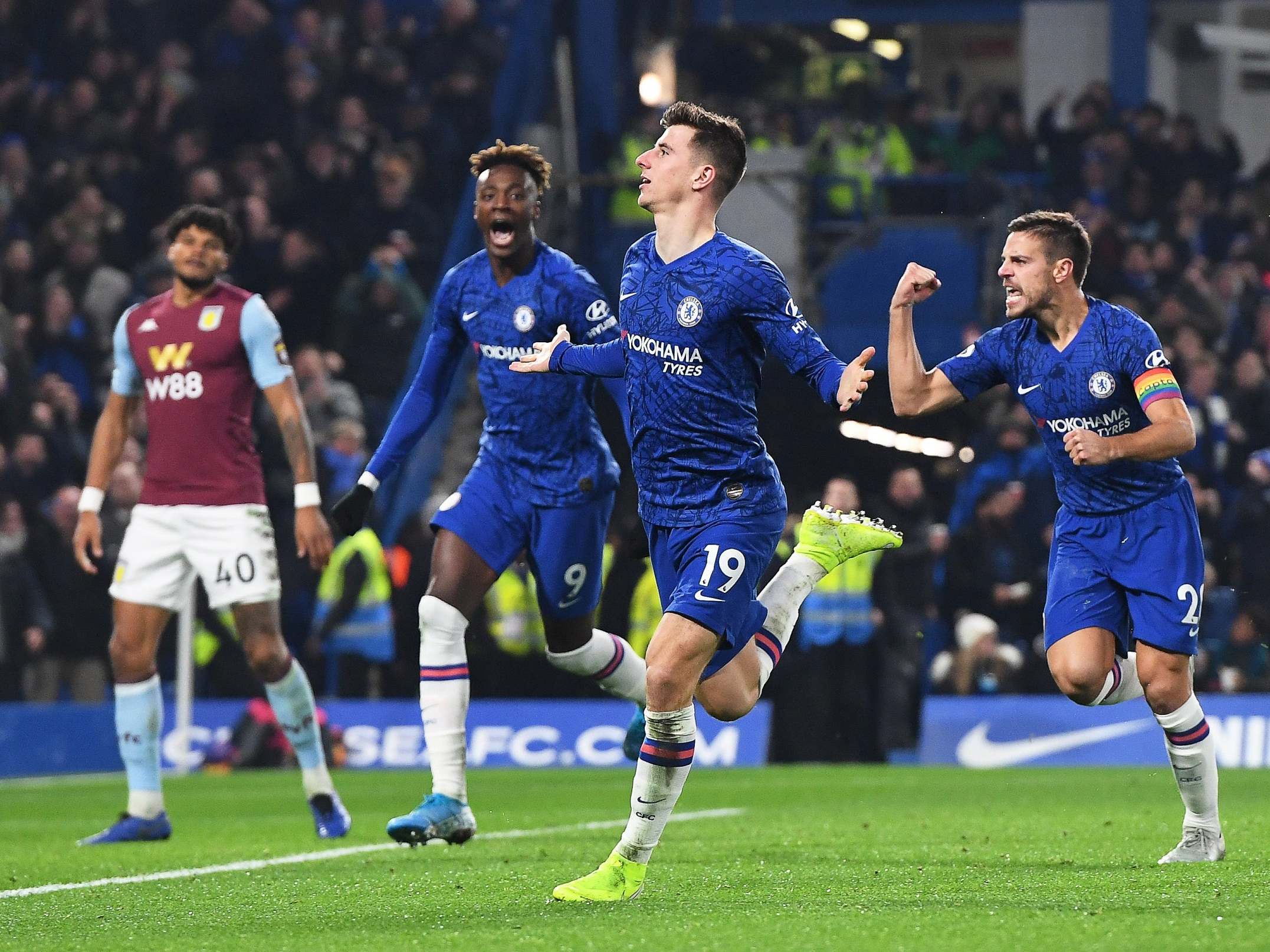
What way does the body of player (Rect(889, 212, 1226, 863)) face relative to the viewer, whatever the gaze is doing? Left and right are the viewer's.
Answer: facing the viewer and to the left of the viewer

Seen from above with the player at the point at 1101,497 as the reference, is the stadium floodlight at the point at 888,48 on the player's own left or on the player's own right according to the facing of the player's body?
on the player's own right

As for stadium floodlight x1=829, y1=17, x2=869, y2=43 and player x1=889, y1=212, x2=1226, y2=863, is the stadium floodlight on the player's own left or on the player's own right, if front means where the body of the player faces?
on the player's own right

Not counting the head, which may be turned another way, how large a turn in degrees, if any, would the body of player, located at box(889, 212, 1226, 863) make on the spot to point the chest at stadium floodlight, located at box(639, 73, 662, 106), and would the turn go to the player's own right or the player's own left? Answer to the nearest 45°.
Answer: approximately 135° to the player's own right

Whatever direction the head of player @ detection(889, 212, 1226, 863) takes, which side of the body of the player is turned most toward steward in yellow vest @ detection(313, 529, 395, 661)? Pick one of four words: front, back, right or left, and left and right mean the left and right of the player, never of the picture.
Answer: right

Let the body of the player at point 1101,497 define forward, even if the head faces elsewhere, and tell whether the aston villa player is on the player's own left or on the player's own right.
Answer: on the player's own right
